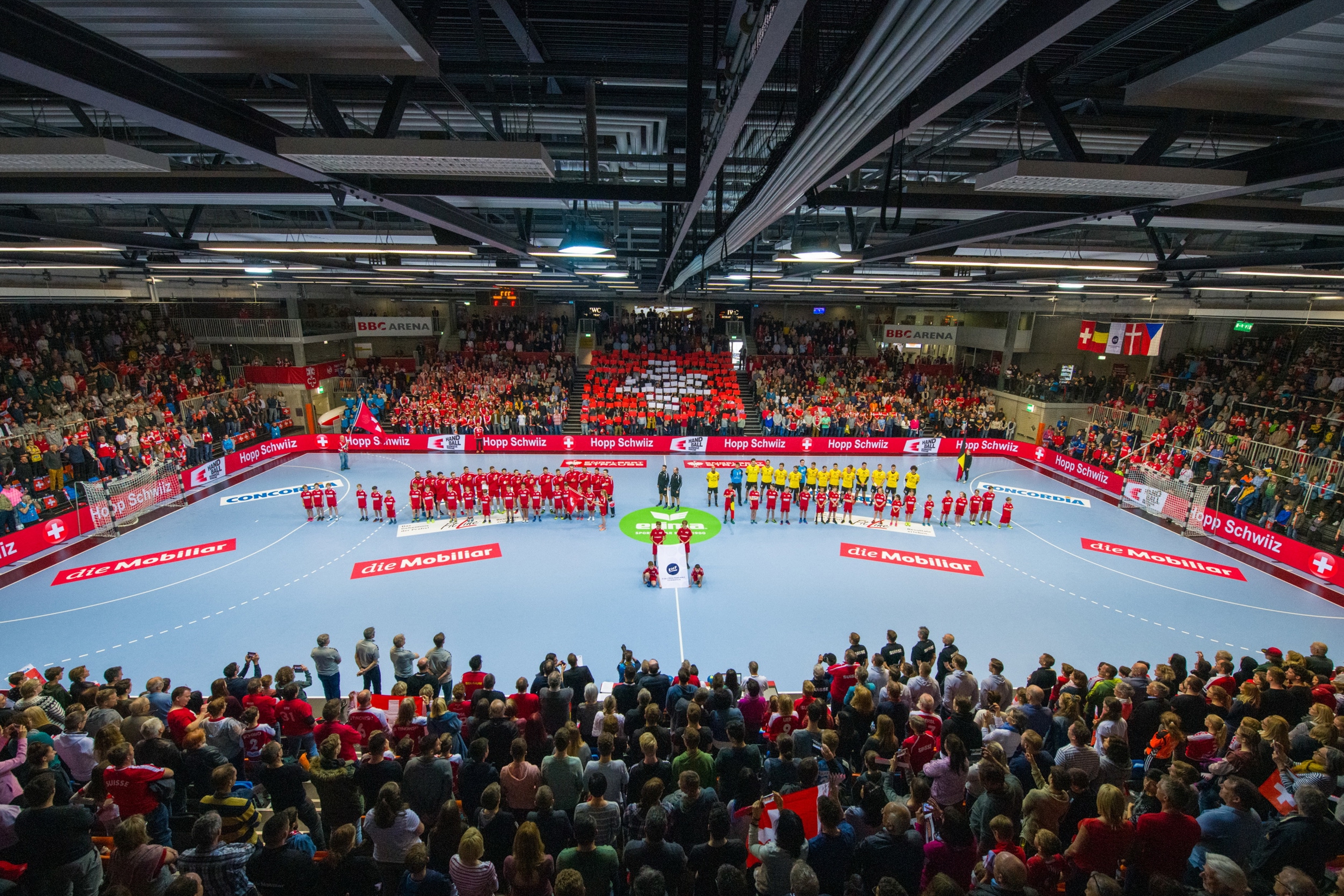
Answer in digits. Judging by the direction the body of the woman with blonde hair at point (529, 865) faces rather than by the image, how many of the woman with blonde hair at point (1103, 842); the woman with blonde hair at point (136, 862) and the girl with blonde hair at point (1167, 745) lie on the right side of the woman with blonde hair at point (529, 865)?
2

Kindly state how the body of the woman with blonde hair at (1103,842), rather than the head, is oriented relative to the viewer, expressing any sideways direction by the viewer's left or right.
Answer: facing away from the viewer and to the left of the viewer

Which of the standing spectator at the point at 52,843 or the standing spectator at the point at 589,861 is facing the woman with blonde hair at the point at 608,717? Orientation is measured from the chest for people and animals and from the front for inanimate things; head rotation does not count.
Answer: the standing spectator at the point at 589,861

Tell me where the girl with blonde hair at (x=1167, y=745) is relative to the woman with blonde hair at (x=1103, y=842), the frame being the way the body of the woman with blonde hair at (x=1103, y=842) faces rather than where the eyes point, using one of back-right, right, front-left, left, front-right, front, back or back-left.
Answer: front-right

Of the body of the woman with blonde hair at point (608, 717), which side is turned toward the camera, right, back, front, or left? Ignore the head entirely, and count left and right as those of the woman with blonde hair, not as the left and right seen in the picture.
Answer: back

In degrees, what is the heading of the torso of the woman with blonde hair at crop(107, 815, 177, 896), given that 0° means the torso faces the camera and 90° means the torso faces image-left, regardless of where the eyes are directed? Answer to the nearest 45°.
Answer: approximately 225°

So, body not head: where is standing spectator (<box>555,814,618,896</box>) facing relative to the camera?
away from the camera
